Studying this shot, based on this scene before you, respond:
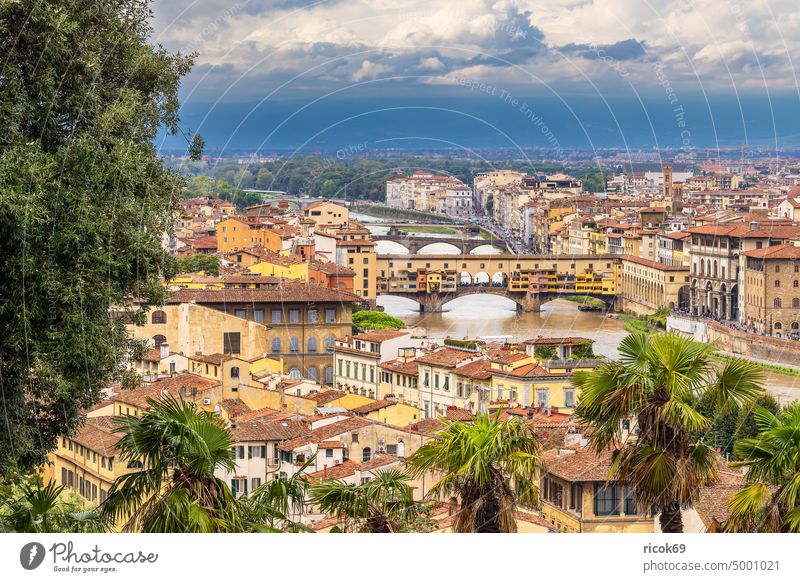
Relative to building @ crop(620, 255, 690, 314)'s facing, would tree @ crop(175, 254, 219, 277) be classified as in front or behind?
in front

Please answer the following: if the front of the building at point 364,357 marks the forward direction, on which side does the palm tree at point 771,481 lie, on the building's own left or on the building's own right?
on the building's own left

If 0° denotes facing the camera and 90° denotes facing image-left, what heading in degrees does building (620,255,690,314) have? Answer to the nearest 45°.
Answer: approximately 45°

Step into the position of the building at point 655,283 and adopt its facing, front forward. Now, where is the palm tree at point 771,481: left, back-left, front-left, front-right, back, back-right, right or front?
front-left

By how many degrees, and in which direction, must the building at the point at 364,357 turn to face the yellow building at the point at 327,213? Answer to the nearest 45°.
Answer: approximately 135° to its right

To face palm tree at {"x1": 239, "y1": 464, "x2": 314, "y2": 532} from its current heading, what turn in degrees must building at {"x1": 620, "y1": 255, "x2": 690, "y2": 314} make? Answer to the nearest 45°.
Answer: approximately 45° to its left

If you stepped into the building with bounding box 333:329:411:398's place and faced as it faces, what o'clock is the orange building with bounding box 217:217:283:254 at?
The orange building is roughly at 4 o'clock from the building.

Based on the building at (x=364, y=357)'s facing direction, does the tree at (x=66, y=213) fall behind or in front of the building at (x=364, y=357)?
in front

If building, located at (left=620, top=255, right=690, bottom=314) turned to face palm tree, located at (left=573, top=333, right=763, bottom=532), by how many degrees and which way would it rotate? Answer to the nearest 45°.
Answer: approximately 45° to its left
